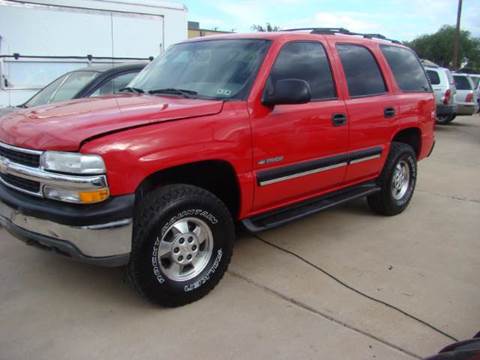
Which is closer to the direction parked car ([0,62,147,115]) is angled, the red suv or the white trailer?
the red suv

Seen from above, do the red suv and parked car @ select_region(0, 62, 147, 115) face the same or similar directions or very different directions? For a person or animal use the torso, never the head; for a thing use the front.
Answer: same or similar directions

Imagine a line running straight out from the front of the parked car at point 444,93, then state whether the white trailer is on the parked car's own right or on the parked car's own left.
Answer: on the parked car's own left

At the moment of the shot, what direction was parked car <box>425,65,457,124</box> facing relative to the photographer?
facing away from the viewer and to the left of the viewer

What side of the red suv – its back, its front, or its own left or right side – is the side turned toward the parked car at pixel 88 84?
right

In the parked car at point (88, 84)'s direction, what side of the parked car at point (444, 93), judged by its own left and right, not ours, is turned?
left

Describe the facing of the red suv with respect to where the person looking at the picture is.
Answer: facing the viewer and to the left of the viewer

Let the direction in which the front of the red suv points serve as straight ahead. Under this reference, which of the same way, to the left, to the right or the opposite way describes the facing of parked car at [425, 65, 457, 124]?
to the right

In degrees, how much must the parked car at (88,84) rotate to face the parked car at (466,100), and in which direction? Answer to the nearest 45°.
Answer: approximately 180°

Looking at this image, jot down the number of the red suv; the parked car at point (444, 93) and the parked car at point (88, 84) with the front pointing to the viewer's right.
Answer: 0

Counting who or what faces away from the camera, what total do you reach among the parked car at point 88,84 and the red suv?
0

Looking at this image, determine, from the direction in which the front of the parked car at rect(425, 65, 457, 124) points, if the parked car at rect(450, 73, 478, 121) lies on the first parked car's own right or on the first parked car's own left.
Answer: on the first parked car's own right
